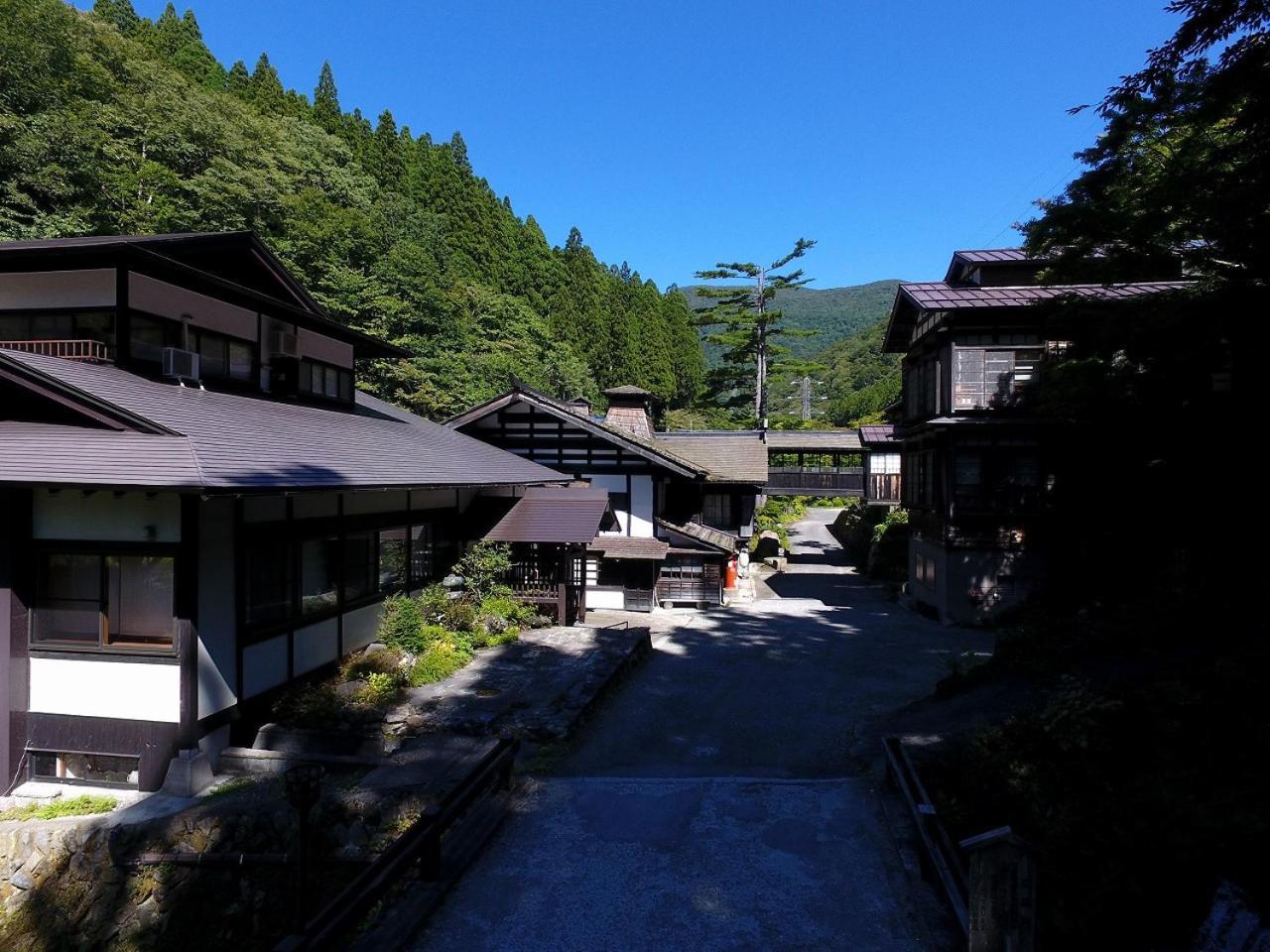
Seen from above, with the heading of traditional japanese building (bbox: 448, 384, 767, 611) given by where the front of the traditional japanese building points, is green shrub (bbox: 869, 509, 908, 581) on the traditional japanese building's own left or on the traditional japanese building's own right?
on the traditional japanese building's own left

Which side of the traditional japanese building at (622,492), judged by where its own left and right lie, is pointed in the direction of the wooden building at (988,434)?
left

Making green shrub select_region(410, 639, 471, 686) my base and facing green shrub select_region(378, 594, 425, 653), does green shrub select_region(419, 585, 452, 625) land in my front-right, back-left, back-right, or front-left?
front-right

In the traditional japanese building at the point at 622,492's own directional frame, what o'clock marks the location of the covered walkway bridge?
The covered walkway bridge is roughly at 7 o'clock from the traditional japanese building.

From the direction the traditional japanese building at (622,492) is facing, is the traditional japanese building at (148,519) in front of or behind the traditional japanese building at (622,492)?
in front

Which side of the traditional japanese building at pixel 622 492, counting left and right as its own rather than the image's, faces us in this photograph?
front

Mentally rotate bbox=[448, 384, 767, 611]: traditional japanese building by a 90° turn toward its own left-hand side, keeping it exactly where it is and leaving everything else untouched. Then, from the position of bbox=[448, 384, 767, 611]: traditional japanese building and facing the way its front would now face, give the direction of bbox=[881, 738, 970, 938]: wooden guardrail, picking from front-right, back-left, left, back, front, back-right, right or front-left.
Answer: right

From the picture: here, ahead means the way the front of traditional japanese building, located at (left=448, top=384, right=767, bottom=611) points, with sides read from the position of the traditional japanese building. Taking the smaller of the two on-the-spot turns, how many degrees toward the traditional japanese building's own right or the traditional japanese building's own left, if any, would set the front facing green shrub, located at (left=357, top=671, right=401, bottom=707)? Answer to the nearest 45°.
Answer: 0° — it already faces it

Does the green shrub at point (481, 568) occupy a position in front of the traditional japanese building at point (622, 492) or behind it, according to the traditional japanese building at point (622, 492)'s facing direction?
in front

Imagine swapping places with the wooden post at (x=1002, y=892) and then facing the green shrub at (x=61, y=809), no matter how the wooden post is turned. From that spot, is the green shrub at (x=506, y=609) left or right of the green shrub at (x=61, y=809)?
right

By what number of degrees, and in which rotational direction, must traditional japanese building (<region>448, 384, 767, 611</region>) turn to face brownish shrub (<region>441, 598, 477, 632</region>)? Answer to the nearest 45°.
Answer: approximately 45° to its right

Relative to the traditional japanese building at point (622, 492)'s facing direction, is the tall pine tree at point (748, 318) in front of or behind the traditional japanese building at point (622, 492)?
behind

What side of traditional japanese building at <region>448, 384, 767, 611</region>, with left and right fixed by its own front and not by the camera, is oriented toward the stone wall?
front

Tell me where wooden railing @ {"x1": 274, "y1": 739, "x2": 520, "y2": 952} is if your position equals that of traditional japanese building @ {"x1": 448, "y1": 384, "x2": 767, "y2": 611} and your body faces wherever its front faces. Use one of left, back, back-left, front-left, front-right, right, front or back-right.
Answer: front

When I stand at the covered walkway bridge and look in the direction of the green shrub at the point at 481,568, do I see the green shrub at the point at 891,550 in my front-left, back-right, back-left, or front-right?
front-left
